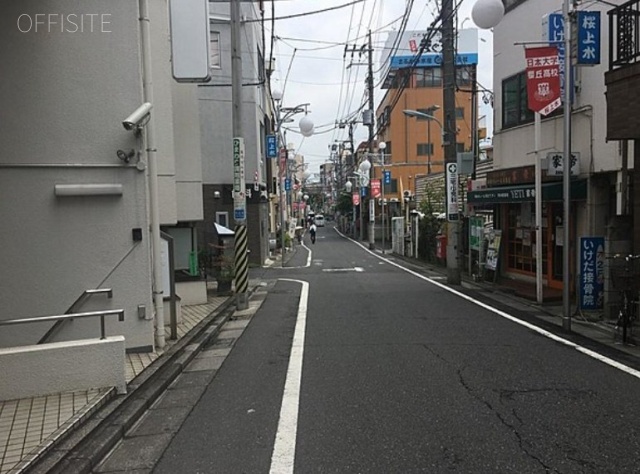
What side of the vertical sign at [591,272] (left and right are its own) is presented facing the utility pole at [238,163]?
right

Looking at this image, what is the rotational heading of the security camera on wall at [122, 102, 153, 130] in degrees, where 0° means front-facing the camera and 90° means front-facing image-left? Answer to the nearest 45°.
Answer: approximately 45°

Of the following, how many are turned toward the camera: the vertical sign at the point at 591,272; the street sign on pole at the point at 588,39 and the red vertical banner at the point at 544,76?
3

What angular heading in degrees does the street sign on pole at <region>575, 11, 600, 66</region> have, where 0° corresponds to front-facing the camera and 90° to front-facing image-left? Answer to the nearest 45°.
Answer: approximately 0°

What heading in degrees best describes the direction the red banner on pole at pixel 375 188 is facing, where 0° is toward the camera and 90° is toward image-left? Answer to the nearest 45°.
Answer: approximately 0°

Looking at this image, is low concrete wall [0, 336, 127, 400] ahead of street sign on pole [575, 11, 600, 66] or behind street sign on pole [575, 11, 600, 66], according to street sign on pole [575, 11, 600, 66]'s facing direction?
ahead

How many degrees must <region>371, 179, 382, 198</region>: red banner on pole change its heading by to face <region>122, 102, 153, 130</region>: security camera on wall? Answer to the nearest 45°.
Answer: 0° — it already faces it

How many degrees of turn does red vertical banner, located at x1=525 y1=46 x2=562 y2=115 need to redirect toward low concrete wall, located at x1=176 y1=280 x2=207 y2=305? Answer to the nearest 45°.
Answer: approximately 90° to its right
